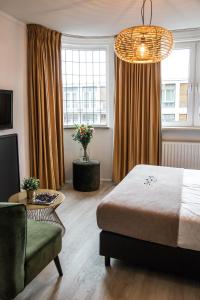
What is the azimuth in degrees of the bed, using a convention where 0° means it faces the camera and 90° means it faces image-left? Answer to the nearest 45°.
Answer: approximately 90°

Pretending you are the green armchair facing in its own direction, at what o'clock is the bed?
The bed is roughly at 1 o'clock from the green armchair.

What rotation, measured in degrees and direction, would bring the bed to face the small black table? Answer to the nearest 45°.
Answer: approximately 45° to its right

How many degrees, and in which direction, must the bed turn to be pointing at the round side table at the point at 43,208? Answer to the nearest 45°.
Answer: approximately 45° to its right

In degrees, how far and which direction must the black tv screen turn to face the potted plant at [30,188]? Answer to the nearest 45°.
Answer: approximately 45° to its right

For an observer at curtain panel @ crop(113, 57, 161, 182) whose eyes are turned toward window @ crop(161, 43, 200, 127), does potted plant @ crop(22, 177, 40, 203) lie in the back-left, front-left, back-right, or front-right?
back-right

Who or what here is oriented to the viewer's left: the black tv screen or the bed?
the bed

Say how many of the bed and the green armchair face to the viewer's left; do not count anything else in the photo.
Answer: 1

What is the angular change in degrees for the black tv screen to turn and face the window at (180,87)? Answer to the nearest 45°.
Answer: approximately 45° to its left
